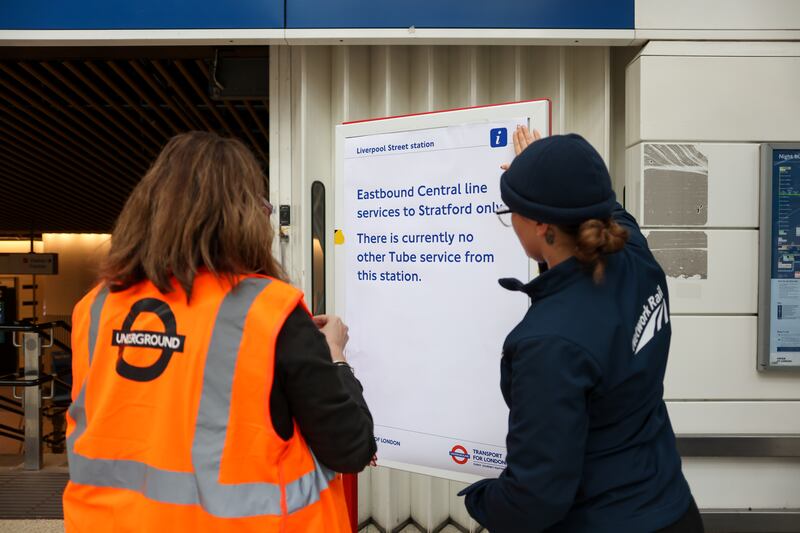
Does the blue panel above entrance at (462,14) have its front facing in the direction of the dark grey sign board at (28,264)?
no

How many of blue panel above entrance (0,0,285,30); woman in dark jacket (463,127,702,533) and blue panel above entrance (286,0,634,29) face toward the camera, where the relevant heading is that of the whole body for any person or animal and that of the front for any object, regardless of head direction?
2

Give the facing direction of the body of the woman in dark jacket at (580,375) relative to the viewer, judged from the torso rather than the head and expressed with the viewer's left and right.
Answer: facing away from the viewer and to the left of the viewer

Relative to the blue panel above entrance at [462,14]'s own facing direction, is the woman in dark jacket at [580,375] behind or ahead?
ahead

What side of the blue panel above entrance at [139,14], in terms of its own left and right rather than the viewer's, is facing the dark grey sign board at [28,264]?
back

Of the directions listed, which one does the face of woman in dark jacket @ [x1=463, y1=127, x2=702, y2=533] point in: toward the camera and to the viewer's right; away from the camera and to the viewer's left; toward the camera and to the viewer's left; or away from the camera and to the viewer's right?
away from the camera and to the viewer's left

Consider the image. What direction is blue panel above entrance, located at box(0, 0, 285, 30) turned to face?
toward the camera

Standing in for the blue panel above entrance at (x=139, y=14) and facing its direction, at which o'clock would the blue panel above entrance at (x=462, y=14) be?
the blue panel above entrance at (x=462, y=14) is roughly at 10 o'clock from the blue panel above entrance at (x=139, y=14).

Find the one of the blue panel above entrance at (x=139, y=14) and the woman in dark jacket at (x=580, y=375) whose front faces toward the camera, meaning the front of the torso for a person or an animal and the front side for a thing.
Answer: the blue panel above entrance

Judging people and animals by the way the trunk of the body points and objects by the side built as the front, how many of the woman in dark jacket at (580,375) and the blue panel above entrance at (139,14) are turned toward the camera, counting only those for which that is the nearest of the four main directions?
1

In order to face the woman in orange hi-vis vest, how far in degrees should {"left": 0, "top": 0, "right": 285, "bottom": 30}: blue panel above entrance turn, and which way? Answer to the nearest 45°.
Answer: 0° — it already faces them

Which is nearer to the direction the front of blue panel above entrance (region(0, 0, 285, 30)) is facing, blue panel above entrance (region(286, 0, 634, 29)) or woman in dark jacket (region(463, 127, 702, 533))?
the woman in dark jacket

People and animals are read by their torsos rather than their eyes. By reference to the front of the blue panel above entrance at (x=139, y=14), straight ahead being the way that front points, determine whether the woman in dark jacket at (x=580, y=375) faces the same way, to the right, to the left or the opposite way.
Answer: the opposite way

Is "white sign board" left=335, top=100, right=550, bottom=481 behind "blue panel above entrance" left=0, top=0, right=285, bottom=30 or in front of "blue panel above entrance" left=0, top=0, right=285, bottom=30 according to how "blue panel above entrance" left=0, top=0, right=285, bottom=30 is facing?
in front

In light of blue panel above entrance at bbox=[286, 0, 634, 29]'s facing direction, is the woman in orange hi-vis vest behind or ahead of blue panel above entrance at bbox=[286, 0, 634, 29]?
ahead

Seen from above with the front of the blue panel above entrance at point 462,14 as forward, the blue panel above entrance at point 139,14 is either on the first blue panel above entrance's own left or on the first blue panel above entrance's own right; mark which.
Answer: on the first blue panel above entrance's own right
